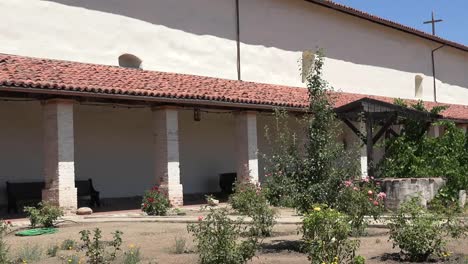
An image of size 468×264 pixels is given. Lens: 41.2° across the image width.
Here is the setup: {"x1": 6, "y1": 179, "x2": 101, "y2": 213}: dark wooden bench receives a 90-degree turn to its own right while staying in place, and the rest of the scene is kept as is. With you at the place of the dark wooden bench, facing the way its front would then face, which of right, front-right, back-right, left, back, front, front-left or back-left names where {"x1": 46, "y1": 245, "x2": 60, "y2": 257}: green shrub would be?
front-left

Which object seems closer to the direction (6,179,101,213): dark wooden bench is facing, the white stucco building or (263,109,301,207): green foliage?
the green foliage

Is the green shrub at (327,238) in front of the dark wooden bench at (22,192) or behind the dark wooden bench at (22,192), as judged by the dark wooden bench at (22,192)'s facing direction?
in front

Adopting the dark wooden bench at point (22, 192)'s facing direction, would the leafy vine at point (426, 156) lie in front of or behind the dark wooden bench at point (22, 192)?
in front

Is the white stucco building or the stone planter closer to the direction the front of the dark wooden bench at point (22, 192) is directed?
the stone planter

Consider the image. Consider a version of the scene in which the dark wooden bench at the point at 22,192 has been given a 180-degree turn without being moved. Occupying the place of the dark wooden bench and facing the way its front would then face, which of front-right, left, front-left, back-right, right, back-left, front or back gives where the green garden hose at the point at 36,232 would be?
back-left

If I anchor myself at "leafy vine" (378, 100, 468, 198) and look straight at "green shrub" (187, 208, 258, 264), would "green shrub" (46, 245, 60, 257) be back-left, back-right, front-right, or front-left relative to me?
front-right

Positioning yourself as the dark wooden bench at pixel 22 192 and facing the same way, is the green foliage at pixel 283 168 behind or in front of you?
in front

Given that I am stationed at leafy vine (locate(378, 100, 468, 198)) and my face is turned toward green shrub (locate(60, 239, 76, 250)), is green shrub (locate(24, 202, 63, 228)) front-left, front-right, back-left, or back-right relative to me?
front-right

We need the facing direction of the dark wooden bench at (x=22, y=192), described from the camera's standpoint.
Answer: facing the viewer and to the right of the viewer

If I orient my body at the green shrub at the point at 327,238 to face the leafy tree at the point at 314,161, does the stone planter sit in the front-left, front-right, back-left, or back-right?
front-right
